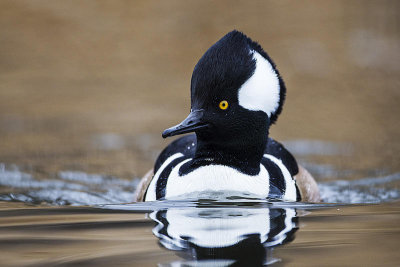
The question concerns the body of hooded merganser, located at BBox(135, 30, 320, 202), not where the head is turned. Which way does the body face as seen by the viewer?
toward the camera
